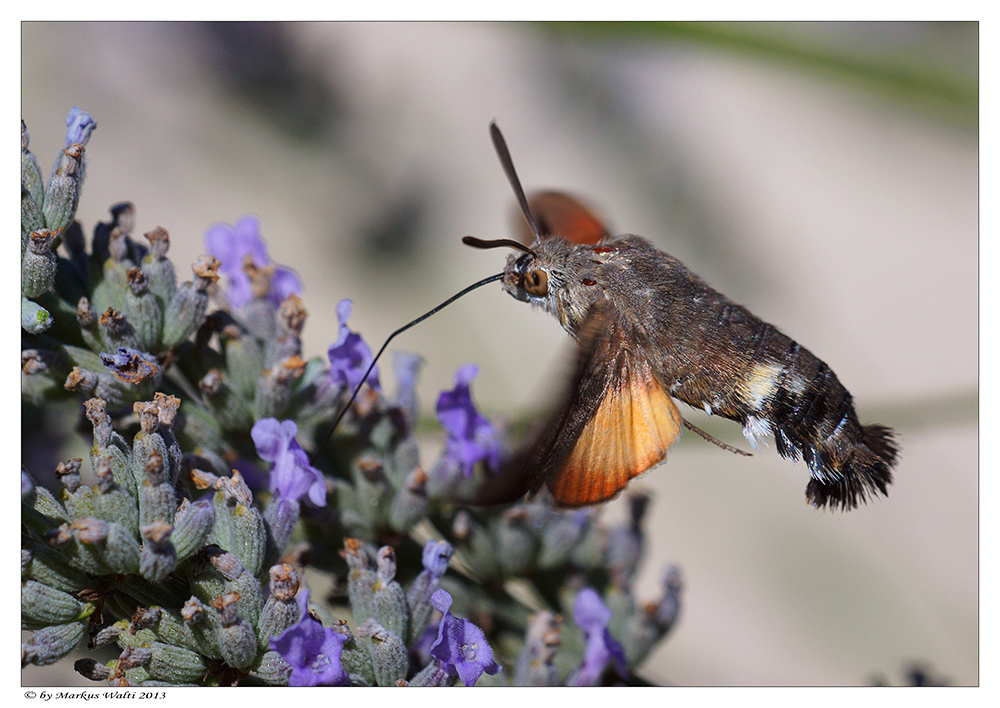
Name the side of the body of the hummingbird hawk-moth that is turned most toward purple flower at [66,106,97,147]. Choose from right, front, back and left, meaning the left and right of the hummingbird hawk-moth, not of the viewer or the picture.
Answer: front

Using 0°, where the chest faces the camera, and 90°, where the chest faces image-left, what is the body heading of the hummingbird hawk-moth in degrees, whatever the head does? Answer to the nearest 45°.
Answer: approximately 90°
